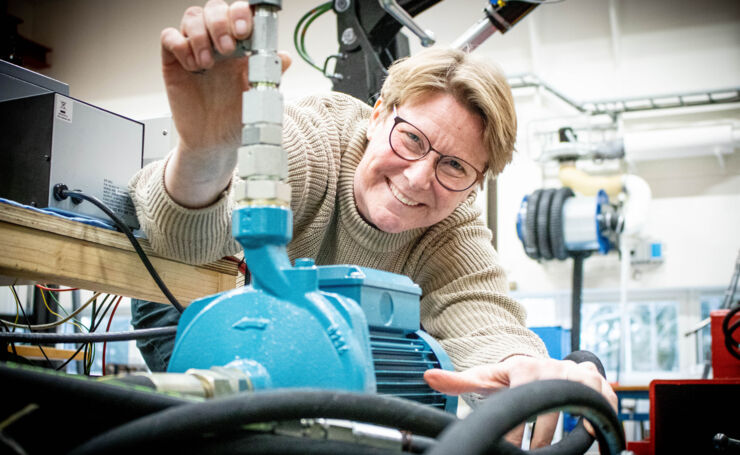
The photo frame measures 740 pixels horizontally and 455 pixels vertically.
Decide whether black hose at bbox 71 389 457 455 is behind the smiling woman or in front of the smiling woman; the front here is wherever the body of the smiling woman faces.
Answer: in front

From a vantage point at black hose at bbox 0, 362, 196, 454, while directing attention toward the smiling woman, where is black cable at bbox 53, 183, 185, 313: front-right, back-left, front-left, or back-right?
front-left

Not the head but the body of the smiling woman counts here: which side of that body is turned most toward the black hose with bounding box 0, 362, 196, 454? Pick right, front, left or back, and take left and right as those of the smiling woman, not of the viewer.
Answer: front

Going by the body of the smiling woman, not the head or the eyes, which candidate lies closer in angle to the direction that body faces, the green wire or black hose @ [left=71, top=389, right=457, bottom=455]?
the black hose

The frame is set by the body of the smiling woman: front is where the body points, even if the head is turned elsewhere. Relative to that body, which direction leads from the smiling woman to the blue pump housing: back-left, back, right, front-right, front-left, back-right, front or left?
front

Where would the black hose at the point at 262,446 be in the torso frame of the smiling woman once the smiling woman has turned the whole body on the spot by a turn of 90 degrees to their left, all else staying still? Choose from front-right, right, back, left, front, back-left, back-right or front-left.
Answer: right

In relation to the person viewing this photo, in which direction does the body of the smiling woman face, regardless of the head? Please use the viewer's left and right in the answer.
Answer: facing the viewer

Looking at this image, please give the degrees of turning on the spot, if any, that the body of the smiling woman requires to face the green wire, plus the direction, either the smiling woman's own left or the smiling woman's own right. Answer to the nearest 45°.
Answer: approximately 180°

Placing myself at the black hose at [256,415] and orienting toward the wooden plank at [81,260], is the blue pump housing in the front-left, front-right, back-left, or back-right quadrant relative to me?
front-right
